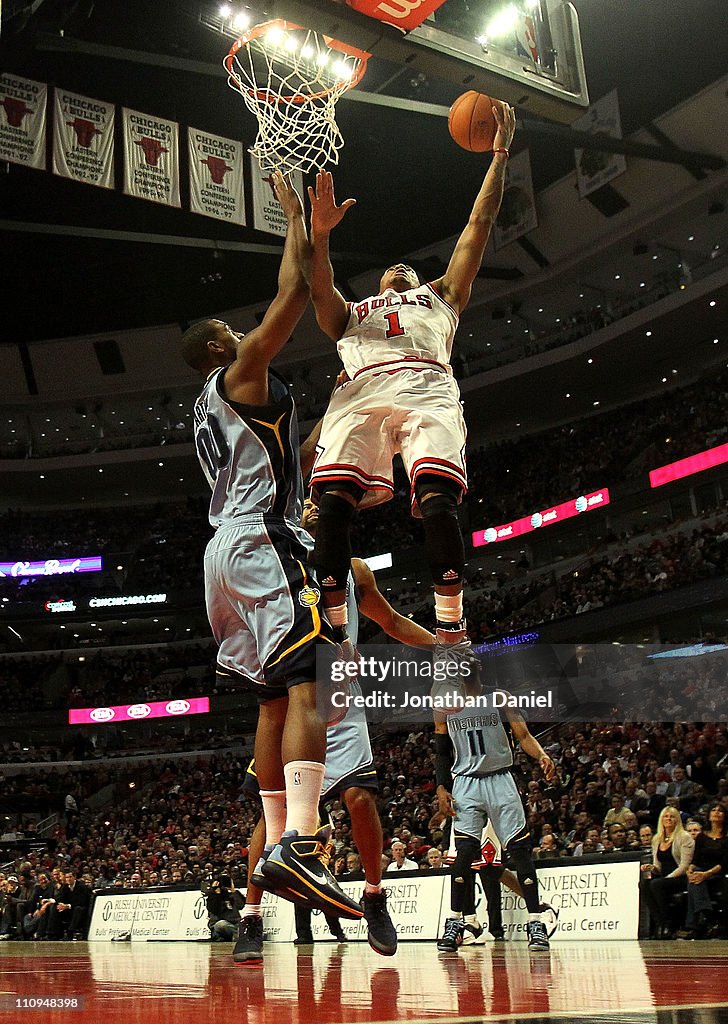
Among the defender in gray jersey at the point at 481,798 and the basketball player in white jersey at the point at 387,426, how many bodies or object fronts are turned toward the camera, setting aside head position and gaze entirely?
2

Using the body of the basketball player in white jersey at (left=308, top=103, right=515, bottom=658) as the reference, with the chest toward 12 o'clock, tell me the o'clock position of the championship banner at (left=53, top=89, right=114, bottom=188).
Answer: The championship banner is roughly at 5 o'clock from the basketball player in white jersey.

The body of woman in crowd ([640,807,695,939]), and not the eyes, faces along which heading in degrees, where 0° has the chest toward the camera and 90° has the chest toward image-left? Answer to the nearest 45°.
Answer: approximately 45°
